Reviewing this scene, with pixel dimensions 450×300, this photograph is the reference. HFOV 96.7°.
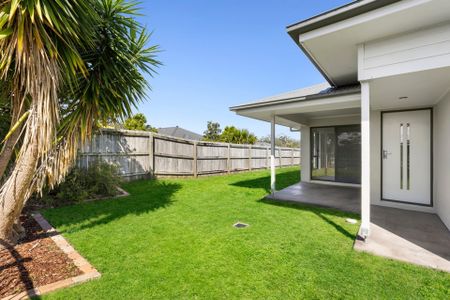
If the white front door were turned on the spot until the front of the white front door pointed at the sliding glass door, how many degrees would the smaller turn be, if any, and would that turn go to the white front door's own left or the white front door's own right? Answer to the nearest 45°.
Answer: approximately 135° to the white front door's own right

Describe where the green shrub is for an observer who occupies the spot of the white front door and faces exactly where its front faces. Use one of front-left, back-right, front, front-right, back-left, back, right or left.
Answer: front-right

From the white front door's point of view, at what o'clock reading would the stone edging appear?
The stone edging is roughly at 1 o'clock from the white front door.

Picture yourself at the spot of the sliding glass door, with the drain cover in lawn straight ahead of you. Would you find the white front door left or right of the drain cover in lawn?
left

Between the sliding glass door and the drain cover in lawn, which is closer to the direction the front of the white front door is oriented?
the drain cover in lawn

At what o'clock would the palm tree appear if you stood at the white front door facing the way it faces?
The palm tree is roughly at 1 o'clock from the white front door.

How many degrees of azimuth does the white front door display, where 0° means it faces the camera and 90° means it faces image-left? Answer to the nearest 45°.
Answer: approximately 0°

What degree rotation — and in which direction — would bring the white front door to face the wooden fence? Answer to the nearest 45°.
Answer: approximately 90° to its right
